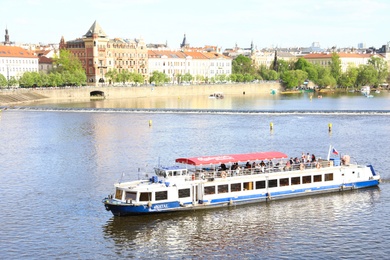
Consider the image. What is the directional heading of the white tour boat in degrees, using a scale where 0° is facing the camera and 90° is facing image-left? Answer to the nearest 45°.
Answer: approximately 45°
